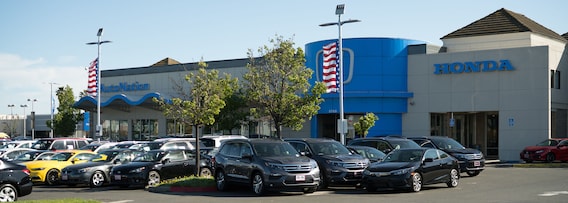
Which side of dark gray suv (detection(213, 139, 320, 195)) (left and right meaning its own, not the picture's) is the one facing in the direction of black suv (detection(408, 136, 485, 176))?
left

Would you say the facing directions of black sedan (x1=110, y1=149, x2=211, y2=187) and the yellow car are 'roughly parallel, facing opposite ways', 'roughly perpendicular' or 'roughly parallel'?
roughly parallel

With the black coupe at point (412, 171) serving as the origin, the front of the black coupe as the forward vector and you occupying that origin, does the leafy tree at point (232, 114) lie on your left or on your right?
on your right

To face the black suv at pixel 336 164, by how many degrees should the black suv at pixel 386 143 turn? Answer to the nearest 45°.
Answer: approximately 45° to its right

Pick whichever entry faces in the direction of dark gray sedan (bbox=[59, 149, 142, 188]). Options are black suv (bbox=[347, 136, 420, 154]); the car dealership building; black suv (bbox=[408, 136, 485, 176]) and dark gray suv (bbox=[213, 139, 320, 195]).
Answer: the car dealership building

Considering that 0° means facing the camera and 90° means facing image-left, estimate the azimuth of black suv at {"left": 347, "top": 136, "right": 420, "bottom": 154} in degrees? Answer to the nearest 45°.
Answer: approximately 315°

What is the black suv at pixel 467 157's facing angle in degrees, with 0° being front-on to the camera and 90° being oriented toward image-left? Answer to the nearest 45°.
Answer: approximately 315°

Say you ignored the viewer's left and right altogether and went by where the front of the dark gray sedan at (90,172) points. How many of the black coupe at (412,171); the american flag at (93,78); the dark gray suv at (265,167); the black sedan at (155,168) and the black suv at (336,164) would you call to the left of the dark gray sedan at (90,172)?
4

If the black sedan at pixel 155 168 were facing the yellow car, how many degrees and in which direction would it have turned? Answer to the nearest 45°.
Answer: approximately 90° to its right

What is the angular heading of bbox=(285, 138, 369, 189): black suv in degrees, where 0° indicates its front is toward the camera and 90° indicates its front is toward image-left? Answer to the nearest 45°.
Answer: approximately 315°

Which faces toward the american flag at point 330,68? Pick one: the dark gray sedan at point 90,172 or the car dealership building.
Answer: the car dealership building

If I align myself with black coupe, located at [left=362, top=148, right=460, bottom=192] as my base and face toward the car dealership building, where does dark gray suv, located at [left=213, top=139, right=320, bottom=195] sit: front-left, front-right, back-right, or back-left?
back-left

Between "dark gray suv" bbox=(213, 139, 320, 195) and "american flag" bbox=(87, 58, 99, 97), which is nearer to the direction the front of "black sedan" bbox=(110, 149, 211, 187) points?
the dark gray suv

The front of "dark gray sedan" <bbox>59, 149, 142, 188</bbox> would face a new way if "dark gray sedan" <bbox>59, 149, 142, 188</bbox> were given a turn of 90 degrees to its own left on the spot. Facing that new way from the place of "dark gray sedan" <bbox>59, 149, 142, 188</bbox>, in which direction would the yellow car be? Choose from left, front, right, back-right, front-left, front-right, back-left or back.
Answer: back

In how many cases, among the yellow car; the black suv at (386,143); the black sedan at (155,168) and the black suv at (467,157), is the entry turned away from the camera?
0

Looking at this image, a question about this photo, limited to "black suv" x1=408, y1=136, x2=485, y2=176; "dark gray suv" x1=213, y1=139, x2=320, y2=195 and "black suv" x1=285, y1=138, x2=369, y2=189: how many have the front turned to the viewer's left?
0

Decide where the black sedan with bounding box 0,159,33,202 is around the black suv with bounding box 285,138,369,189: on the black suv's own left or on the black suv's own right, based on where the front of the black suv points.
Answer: on the black suv's own right
